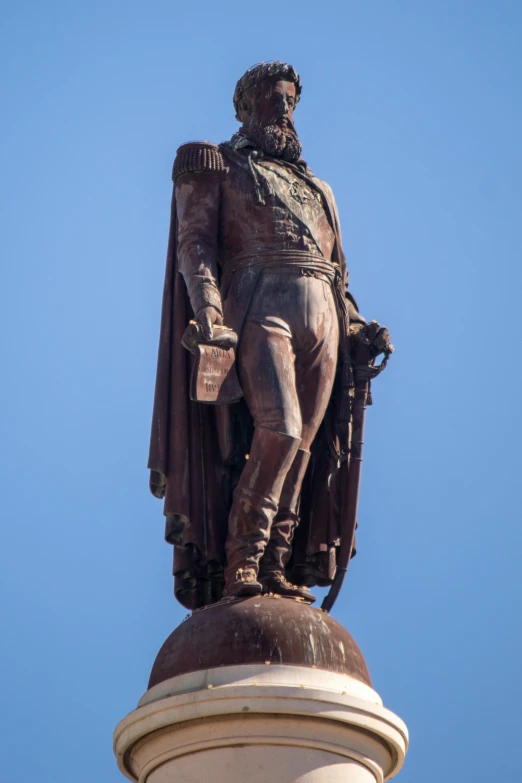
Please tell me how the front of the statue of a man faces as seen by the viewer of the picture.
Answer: facing the viewer and to the right of the viewer
